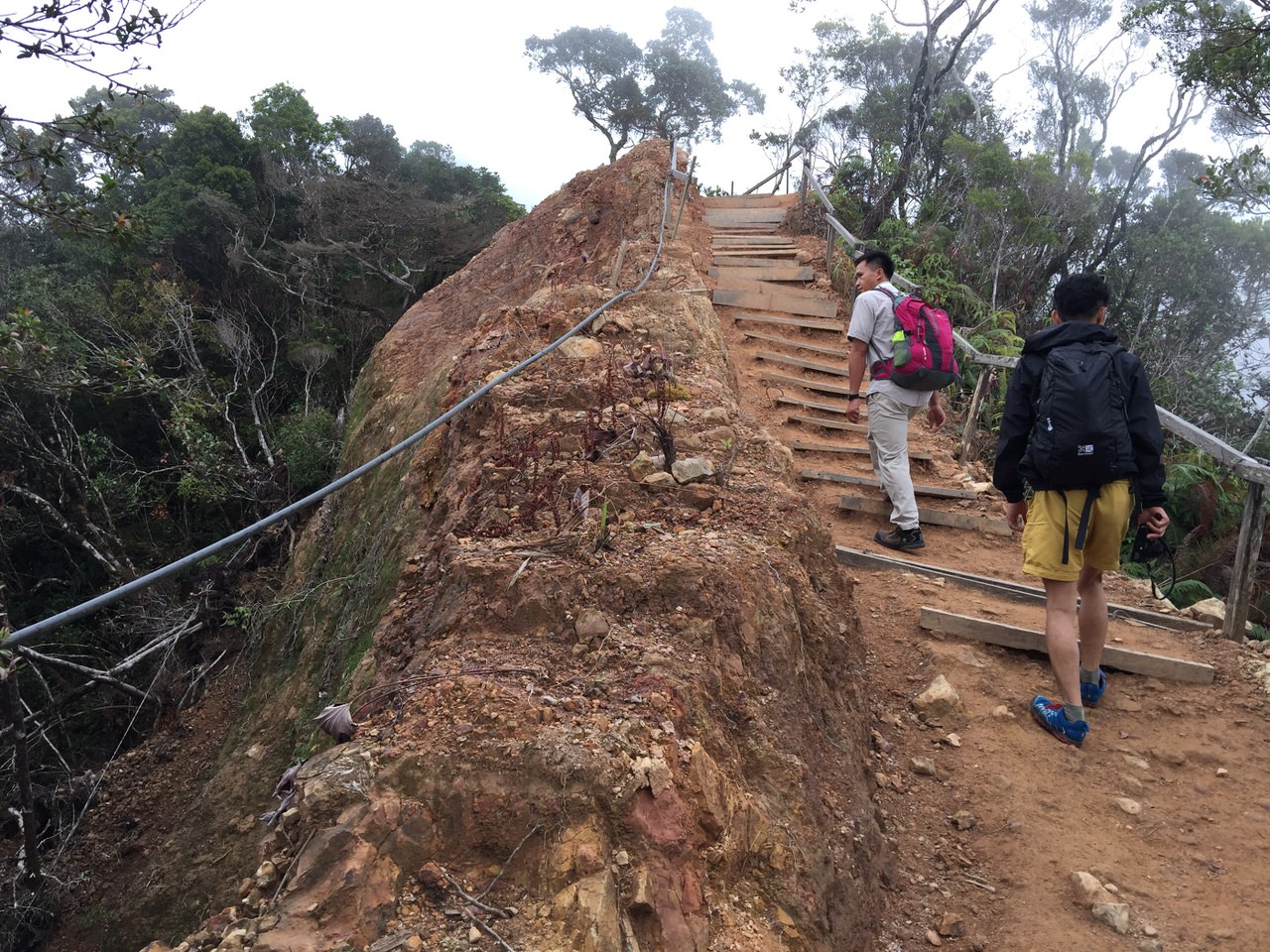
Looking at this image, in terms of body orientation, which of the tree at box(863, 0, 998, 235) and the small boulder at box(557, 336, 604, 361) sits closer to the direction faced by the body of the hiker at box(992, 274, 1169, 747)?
the tree

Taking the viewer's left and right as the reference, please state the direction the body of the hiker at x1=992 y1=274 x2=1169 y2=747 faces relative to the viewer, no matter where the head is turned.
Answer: facing away from the viewer
